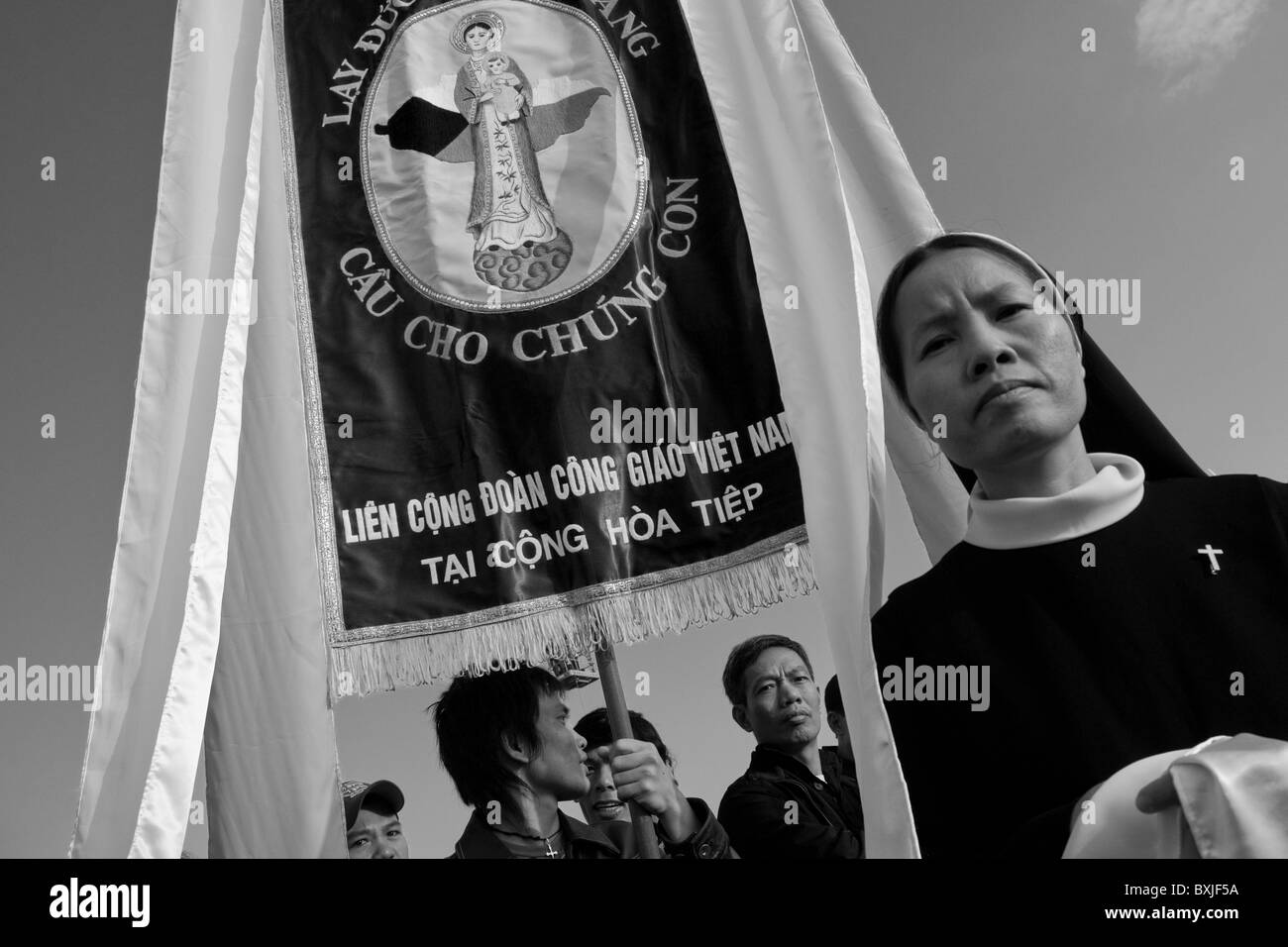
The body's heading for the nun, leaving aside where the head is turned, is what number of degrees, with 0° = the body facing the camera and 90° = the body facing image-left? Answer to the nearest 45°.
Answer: approximately 0°

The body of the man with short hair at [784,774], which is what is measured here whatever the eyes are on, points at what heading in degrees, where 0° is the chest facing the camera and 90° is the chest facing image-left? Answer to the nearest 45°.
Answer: approximately 315°

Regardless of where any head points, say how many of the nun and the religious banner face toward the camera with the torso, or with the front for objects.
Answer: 2

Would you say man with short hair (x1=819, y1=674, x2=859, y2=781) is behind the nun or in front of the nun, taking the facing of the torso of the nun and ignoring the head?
behind

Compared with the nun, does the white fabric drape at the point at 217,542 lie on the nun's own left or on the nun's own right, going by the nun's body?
on the nun's own right

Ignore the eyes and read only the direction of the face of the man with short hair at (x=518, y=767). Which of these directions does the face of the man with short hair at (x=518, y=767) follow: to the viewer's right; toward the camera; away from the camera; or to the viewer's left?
to the viewer's right

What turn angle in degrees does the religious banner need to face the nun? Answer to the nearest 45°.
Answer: approximately 45° to its left

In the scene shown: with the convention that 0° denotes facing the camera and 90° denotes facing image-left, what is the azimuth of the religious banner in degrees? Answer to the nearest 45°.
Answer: approximately 0°
